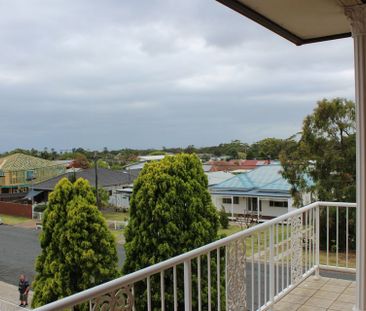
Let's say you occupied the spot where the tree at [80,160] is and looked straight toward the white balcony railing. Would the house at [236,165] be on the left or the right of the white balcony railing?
left

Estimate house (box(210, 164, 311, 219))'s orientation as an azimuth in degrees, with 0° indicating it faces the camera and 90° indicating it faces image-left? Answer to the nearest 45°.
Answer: approximately 0°

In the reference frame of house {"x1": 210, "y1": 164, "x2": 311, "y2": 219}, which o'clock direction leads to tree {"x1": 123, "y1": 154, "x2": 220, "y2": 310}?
The tree is roughly at 12 o'clock from the house.

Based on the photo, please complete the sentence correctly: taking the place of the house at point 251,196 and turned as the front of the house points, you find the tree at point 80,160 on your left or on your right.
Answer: on your right

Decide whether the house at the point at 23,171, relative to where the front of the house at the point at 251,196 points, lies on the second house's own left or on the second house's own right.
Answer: on the second house's own right

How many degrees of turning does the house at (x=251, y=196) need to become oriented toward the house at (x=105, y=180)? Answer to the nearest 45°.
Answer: approximately 135° to its right

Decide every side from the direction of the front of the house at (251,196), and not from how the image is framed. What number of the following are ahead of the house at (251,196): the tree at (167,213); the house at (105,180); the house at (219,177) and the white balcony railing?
2

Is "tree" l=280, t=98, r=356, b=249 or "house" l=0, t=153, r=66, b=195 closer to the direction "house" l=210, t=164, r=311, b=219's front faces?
the tree
